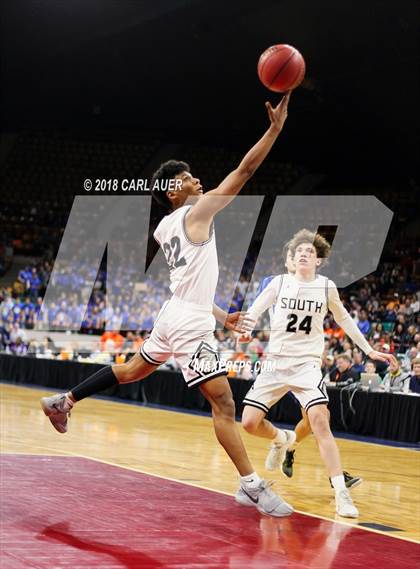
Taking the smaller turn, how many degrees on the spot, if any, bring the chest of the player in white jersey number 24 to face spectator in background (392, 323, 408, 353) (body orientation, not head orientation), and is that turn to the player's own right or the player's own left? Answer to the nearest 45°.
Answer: approximately 180°

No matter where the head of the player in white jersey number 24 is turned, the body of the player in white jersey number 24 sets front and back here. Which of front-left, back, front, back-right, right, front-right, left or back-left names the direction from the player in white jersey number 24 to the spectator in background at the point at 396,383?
back

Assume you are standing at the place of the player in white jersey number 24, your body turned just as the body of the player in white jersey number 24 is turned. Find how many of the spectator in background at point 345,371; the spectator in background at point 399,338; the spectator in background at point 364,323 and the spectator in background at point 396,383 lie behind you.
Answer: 4

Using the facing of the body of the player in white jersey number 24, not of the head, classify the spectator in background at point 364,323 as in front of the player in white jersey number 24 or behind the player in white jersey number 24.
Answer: behind

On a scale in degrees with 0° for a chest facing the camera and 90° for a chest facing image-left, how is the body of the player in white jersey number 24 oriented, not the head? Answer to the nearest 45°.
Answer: approximately 0°

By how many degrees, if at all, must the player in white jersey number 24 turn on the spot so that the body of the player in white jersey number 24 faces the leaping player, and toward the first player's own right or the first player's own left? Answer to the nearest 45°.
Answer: approximately 45° to the first player's own right

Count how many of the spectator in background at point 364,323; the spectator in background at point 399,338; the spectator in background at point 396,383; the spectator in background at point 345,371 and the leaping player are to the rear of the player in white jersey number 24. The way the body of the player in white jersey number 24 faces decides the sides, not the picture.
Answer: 4

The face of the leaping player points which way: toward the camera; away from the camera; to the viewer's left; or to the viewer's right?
to the viewer's right

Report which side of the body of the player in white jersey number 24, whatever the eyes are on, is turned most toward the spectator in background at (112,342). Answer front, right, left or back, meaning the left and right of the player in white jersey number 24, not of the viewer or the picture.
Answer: back

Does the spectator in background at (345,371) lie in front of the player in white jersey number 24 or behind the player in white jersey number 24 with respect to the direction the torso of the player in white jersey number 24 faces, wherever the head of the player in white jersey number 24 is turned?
behind
